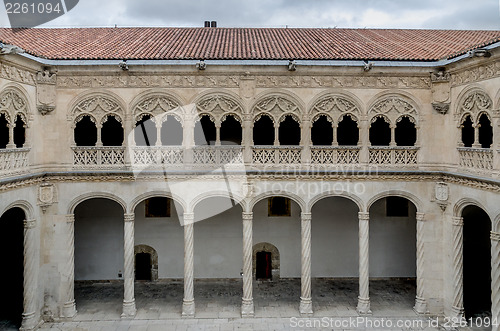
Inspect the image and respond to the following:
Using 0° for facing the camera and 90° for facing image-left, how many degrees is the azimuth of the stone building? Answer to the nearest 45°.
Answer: approximately 0°
